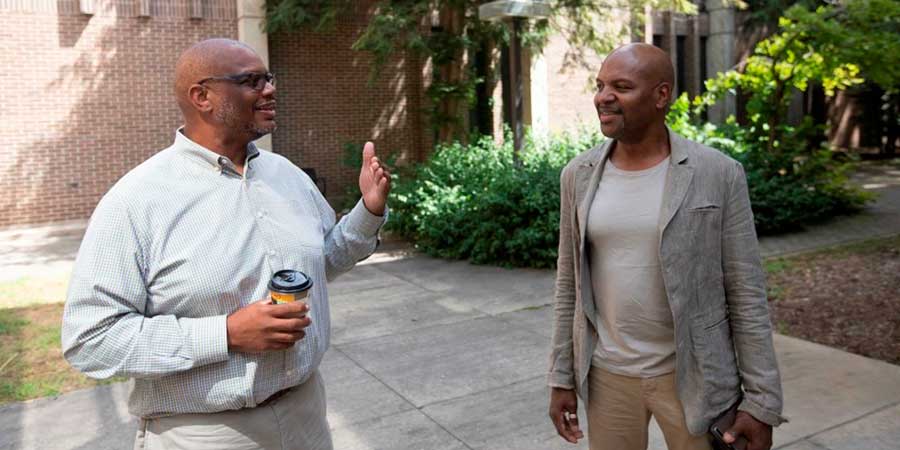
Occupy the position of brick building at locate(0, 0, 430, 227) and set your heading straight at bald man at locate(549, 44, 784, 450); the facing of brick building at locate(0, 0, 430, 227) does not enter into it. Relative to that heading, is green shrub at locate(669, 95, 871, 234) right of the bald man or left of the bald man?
left

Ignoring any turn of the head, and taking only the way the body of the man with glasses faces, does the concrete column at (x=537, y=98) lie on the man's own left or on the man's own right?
on the man's own left

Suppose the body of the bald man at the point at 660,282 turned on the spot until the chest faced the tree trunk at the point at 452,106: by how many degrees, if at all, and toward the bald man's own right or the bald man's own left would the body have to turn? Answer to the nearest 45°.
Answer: approximately 135° to the bald man's own right

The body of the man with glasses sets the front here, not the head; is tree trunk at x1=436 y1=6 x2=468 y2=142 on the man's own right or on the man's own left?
on the man's own left

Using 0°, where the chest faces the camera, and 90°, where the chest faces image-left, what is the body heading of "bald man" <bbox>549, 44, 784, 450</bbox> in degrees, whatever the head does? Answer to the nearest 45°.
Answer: approximately 45°

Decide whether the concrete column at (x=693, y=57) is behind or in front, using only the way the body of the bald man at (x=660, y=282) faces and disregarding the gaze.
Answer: behind
